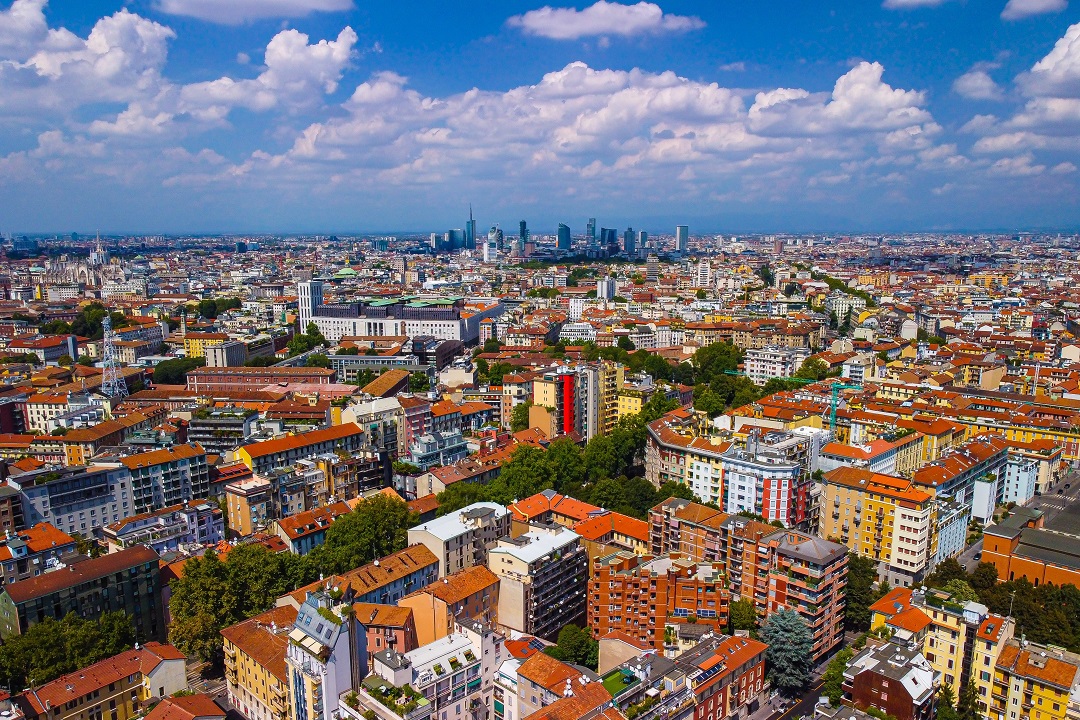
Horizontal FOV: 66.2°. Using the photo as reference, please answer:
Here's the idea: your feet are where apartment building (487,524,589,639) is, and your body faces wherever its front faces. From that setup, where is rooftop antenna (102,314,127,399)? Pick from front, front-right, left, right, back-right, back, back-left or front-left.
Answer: back

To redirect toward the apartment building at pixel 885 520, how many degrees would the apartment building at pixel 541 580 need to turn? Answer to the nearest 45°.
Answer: approximately 45° to its left

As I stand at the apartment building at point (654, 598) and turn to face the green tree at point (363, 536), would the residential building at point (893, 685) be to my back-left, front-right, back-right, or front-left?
back-left

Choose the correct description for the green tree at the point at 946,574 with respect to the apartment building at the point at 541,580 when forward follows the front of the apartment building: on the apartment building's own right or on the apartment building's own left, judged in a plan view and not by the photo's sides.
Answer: on the apartment building's own left

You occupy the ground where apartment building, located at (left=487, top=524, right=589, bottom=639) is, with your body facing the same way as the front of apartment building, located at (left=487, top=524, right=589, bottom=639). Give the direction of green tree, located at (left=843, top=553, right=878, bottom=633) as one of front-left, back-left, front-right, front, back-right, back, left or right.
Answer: front-left

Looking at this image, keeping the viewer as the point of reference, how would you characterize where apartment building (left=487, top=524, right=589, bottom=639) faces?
facing the viewer and to the right of the viewer

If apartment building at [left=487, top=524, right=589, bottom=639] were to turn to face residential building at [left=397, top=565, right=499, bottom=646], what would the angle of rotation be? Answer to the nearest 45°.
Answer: approximately 90° to its right

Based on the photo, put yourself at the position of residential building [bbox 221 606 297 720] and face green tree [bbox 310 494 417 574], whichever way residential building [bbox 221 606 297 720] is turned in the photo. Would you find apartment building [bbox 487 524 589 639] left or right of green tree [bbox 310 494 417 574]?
right

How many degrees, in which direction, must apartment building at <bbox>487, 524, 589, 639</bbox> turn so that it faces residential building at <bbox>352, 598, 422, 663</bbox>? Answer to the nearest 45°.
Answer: approximately 90° to its right

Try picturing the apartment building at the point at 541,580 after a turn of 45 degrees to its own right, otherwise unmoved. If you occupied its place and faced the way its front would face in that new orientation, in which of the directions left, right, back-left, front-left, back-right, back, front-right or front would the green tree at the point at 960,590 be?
left

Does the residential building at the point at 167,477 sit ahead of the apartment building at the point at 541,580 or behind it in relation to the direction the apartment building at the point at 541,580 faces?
behind

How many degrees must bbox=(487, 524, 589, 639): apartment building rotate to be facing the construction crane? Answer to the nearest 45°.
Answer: approximately 90° to its left

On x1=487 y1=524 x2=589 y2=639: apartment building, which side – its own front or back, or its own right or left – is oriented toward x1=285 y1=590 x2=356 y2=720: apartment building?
right

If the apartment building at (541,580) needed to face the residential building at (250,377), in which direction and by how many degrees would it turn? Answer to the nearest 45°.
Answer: approximately 180°
